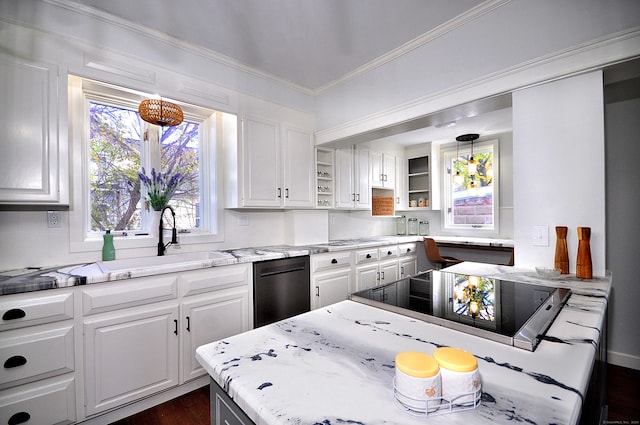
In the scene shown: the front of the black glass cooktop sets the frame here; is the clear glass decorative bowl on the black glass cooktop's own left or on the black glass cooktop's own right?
on the black glass cooktop's own left

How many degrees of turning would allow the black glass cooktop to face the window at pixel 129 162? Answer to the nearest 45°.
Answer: approximately 135° to its right

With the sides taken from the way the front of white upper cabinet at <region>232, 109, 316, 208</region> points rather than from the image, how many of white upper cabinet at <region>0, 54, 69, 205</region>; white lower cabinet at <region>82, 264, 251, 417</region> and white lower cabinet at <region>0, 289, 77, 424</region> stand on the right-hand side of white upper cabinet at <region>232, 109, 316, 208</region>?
3

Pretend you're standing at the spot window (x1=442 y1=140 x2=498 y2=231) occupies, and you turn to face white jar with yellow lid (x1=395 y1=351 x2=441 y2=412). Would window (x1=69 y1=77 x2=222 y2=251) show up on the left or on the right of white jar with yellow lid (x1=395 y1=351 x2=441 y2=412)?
right

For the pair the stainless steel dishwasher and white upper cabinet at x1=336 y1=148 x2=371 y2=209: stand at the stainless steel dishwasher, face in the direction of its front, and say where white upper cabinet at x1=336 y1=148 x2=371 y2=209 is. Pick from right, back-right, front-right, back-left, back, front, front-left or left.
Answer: left

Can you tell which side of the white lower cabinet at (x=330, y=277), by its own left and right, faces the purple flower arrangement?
right

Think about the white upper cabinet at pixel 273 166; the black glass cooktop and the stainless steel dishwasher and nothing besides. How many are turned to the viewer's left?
0

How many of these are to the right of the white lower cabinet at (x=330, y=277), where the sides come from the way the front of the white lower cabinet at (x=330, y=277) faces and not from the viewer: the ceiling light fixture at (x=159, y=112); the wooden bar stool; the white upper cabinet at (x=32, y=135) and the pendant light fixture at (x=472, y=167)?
2

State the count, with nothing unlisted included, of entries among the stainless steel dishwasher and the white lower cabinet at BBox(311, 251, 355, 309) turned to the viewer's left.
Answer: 0

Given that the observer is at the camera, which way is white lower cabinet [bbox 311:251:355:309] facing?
facing the viewer and to the right of the viewer

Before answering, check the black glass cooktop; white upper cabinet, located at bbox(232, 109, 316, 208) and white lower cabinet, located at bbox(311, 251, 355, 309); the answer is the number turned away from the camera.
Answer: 0

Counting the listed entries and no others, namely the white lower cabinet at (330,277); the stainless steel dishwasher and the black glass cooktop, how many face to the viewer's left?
0

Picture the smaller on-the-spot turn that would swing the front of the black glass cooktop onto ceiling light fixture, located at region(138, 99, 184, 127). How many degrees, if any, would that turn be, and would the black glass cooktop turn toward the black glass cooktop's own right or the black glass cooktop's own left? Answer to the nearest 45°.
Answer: approximately 135° to the black glass cooktop's own right

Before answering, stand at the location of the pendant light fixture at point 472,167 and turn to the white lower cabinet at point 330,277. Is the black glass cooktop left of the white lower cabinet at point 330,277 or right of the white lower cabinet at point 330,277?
left

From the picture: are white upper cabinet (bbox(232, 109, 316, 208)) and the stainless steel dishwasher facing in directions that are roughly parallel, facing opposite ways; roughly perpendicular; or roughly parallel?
roughly parallel

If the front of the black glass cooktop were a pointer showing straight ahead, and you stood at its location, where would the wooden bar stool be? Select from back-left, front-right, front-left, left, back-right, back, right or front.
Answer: back-left
